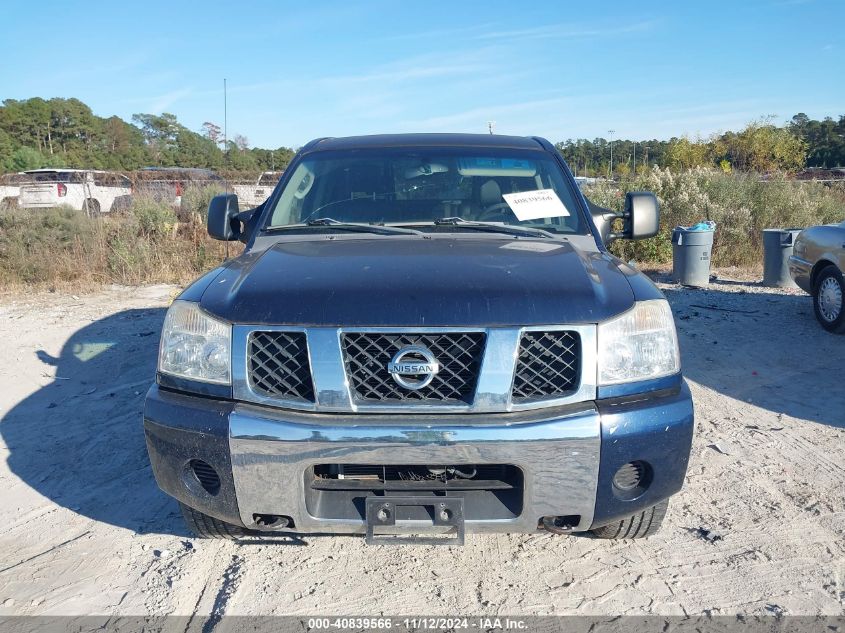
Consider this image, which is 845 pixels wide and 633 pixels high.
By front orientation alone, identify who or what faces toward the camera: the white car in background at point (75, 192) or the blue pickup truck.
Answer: the blue pickup truck

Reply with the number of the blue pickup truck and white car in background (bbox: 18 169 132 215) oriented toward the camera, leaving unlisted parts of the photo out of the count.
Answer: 1

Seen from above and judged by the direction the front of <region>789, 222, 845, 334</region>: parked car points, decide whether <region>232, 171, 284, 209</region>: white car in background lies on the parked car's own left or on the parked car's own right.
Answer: on the parked car's own right

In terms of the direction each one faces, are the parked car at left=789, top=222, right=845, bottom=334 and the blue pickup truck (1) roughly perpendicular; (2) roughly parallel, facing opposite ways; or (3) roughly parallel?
roughly perpendicular

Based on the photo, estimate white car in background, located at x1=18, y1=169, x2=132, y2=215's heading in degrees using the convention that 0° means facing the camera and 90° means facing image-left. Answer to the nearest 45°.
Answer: approximately 225°

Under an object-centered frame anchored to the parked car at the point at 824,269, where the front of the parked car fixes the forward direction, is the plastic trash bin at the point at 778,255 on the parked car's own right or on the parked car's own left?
on the parked car's own right

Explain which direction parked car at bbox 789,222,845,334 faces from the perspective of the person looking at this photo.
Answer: facing the viewer and to the left of the viewer

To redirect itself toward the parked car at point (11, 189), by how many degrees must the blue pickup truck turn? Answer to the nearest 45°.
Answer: approximately 135° to its right

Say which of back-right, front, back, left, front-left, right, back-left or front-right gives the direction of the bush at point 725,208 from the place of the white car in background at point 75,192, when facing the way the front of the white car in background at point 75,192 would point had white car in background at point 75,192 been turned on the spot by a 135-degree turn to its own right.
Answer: front-left

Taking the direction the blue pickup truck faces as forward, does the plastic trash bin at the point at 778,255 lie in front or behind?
behind

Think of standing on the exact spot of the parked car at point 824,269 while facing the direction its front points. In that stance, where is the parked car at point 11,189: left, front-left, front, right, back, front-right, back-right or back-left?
front-right

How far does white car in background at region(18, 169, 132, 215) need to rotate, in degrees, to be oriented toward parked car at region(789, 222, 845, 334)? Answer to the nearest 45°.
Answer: approximately 90° to its right

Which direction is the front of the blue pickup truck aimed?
toward the camera
